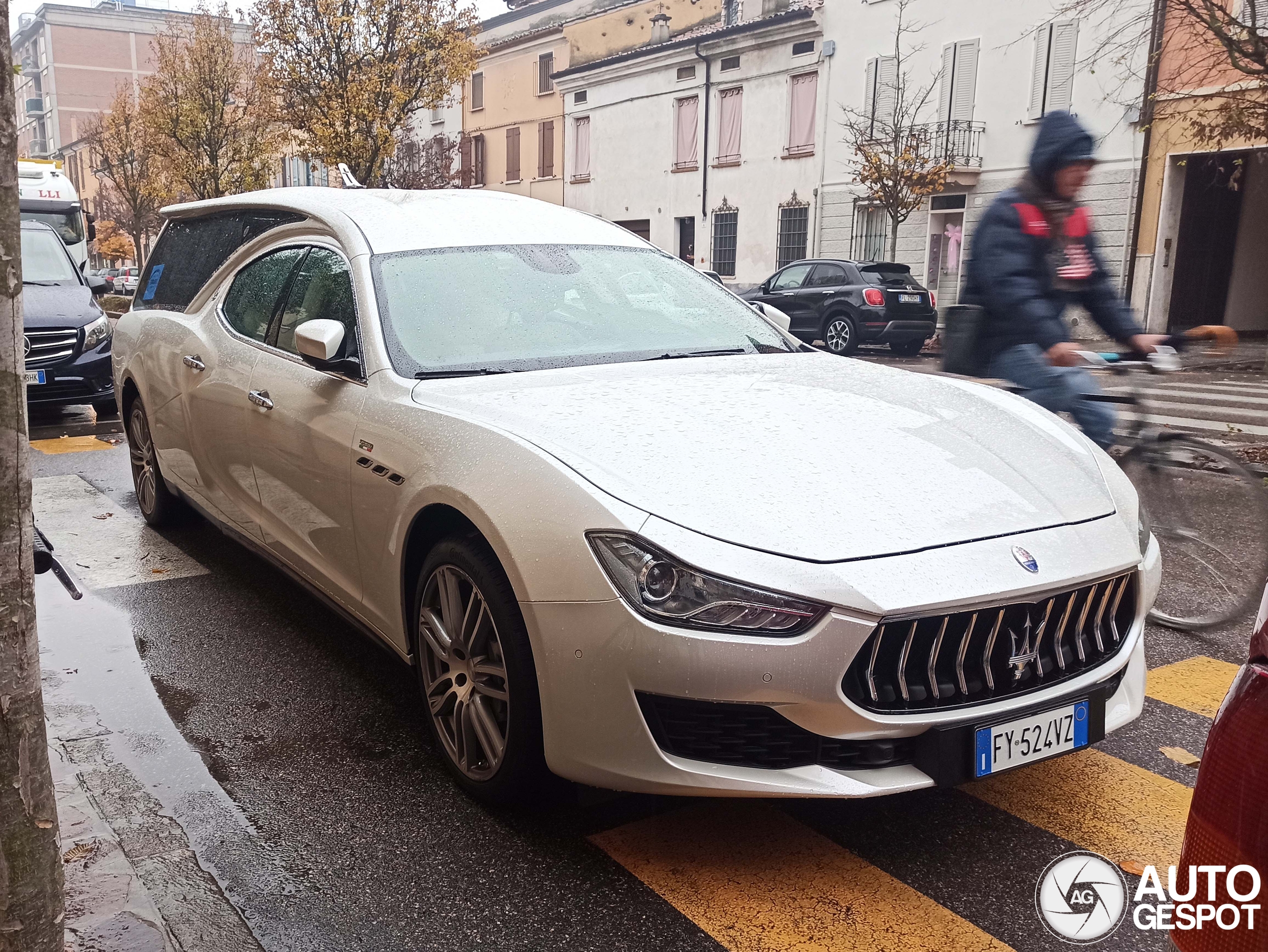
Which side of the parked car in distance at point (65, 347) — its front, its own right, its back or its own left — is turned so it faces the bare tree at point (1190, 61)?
left

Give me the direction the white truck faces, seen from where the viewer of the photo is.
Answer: facing the viewer

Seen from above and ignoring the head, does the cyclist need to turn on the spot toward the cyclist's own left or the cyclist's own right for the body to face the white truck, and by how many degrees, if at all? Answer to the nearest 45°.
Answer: approximately 180°

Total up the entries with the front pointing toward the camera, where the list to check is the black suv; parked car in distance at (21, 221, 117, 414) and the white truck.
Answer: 2

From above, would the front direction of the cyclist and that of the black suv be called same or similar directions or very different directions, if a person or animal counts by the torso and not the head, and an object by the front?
very different directions

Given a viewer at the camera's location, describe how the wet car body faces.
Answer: facing the viewer and to the right of the viewer

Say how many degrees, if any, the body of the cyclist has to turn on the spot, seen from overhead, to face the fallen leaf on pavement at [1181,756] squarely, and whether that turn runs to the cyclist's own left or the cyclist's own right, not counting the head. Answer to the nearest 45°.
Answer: approximately 45° to the cyclist's own right

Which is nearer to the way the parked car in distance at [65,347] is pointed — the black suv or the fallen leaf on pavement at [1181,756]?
the fallen leaf on pavement

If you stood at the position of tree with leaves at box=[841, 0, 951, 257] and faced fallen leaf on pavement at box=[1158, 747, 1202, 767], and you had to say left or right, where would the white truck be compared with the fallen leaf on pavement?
right

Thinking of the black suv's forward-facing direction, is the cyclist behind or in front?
behind

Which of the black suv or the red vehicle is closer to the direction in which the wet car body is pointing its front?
the red vehicle

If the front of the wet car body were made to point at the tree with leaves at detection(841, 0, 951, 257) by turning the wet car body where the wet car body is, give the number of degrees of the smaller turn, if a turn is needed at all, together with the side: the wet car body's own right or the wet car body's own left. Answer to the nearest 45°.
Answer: approximately 135° to the wet car body's own left

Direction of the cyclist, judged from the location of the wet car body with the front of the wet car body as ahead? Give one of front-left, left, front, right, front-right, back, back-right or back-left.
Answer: left

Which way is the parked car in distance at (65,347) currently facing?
toward the camera

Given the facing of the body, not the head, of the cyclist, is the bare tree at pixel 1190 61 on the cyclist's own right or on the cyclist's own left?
on the cyclist's own left

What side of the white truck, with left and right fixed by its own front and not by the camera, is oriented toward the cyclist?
front
